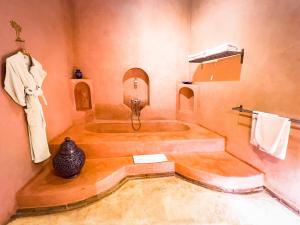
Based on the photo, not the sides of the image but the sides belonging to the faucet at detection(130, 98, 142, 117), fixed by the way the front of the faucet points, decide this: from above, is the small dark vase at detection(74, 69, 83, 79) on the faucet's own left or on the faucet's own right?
on the faucet's own right

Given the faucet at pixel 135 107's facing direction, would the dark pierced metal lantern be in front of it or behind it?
in front

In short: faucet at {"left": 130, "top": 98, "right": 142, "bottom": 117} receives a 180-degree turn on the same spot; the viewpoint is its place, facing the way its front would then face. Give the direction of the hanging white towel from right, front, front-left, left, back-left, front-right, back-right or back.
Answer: back-right

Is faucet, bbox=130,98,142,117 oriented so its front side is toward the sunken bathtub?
yes

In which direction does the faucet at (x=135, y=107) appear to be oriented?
toward the camera

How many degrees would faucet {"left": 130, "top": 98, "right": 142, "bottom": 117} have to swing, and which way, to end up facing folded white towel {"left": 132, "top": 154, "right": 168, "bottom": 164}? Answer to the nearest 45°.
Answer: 0° — it already faces it

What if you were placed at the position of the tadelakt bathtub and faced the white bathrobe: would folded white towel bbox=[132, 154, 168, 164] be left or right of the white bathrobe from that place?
left

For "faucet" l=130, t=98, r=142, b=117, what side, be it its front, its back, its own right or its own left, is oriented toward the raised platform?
front

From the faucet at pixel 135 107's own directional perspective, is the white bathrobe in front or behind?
in front

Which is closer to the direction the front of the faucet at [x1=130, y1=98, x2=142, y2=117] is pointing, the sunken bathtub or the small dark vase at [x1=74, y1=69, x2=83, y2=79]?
the sunken bathtub
